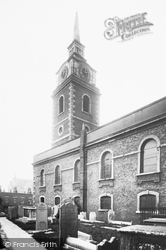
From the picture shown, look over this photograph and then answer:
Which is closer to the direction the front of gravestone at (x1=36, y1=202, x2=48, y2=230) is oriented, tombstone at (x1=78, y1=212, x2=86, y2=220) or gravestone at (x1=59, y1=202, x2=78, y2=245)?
the gravestone

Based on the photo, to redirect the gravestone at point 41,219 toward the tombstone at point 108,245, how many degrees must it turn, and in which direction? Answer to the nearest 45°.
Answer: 0° — it already faces it

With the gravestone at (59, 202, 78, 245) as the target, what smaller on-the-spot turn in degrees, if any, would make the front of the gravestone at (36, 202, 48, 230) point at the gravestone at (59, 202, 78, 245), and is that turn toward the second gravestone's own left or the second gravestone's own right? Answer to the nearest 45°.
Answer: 0° — it already faces it

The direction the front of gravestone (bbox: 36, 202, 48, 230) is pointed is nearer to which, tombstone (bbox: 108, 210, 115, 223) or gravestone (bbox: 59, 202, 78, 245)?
the gravestone

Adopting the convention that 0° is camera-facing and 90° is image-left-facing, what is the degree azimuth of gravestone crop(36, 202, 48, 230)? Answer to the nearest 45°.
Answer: approximately 0°
